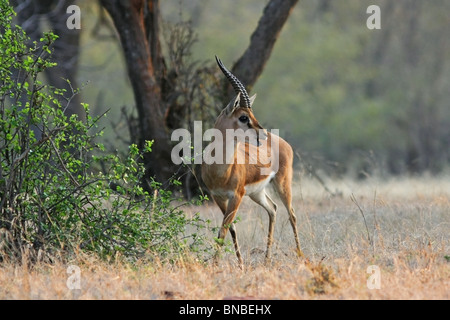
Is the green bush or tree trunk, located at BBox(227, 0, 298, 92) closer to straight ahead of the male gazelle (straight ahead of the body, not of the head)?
the green bush

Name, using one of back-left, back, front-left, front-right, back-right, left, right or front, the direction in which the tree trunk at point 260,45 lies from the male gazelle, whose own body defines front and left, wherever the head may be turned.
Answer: back-right

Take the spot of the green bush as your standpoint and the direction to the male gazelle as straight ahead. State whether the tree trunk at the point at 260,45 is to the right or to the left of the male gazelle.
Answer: left

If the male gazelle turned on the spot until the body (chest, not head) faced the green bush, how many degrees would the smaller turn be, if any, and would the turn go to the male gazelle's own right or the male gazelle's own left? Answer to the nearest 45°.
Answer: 0° — it already faces it

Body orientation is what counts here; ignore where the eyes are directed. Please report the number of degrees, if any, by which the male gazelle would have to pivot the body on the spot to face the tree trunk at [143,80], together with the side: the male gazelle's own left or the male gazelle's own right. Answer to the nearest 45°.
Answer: approximately 90° to the male gazelle's own right

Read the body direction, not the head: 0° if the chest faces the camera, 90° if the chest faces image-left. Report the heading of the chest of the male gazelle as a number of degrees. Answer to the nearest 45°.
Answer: approximately 45°
